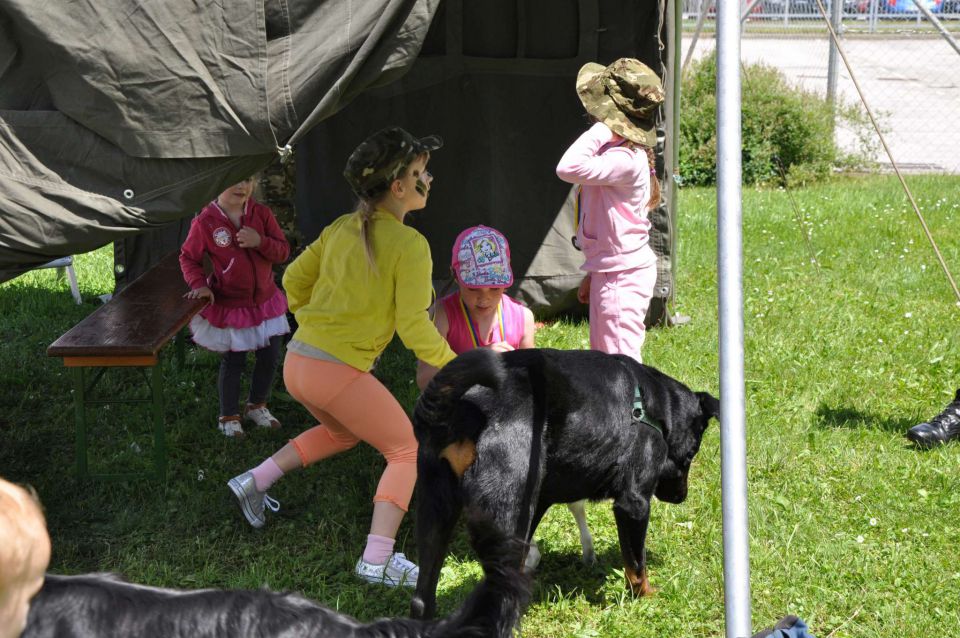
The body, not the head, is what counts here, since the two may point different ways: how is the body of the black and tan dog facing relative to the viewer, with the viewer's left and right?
facing away from the viewer and to the right of the viewer

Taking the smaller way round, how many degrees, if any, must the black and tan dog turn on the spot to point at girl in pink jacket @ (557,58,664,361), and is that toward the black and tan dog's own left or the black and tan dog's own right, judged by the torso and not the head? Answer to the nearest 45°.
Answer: approximately 45° to the black and tan dog's own left

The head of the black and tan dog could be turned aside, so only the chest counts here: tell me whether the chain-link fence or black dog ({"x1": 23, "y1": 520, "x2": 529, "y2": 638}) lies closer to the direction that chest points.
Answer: the chain-link fence

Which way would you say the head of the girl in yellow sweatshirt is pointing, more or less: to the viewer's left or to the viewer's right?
to the viewer's right

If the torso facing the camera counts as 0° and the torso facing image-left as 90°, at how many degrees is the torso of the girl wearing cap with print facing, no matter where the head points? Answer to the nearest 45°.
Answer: approximately 0°

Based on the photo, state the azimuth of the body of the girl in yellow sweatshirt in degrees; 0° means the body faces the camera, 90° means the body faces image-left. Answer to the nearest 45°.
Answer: approximately 225°

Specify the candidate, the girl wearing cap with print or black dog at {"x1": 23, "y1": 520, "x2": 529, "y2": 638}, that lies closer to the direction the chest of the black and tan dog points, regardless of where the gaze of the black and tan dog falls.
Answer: the girl wearing cap with print

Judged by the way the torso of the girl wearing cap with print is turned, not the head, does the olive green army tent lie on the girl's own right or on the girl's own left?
on the girl's own right

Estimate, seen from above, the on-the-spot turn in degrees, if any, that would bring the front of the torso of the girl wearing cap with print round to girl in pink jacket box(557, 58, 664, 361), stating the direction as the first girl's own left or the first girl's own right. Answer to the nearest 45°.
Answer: approximately 135° to the first girl's own left

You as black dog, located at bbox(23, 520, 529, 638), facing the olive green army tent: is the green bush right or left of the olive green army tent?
right
